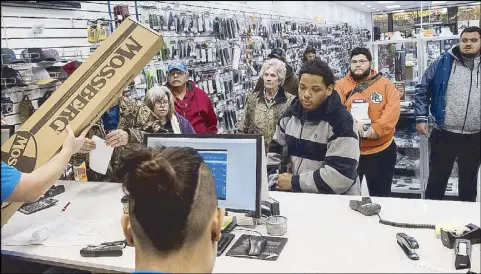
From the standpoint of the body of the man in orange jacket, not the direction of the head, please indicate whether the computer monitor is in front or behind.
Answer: in front

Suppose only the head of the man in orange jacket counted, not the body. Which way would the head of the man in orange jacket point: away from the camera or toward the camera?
toward the camera

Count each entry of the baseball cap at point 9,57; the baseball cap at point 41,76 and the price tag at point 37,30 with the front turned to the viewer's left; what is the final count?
0

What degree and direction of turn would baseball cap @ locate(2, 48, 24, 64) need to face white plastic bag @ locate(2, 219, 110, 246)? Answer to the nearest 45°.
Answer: approximately 45° to its right

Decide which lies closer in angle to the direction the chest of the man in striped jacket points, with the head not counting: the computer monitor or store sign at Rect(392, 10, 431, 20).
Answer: the computer monitor

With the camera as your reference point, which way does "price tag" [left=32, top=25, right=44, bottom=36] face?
facing the viewer

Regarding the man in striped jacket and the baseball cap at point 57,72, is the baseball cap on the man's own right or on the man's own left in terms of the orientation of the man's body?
on the man's own right

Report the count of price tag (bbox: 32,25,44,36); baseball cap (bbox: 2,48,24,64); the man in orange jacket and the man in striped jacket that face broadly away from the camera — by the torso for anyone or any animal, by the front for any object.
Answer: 0

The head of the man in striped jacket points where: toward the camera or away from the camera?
toward the camera

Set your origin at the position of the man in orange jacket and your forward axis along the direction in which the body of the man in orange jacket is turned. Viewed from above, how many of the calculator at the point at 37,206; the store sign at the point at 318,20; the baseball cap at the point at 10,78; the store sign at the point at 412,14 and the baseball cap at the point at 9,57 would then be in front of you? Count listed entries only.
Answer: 3

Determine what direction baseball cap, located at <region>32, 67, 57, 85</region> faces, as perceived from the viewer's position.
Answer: facing the viewer and to the right of the viewer

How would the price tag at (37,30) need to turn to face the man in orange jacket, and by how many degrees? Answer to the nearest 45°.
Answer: approximately 90° to its left

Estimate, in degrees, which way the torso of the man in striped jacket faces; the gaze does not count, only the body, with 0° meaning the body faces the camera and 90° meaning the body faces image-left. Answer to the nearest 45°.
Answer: approximately 45°
